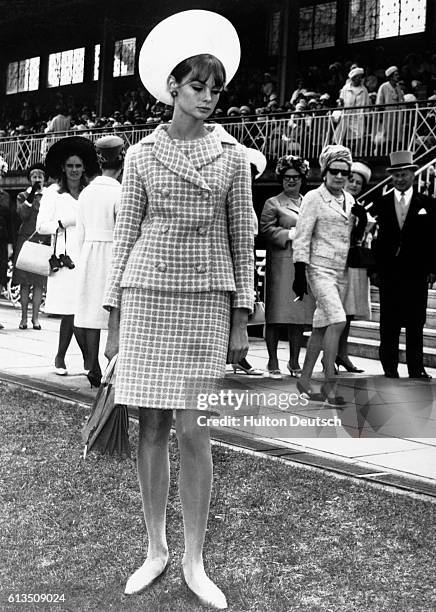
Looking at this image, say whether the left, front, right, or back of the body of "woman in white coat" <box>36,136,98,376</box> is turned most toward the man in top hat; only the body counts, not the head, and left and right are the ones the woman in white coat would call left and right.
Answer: left

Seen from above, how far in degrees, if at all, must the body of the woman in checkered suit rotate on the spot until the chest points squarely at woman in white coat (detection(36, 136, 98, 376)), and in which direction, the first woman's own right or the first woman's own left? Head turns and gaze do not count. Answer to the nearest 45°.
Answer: approximately 180°

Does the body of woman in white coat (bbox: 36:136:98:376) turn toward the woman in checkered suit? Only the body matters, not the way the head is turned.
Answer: yes

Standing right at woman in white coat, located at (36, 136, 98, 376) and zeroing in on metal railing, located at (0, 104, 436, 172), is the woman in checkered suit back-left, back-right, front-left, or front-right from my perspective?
back-right

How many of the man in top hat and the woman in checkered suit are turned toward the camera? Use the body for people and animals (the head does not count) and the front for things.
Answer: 2

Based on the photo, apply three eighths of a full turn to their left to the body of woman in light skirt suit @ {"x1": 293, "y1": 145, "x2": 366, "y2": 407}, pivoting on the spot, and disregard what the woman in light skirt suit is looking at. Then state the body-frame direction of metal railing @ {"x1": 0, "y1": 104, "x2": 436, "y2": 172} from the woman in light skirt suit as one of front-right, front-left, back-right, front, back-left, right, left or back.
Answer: front

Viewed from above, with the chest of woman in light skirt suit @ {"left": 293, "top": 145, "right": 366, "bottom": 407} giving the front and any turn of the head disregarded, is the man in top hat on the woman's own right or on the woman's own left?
on the woman's own left
